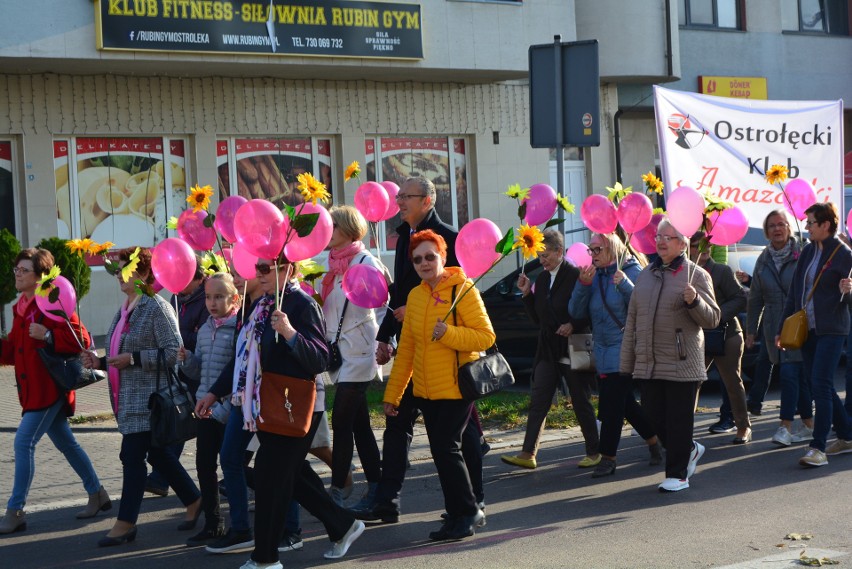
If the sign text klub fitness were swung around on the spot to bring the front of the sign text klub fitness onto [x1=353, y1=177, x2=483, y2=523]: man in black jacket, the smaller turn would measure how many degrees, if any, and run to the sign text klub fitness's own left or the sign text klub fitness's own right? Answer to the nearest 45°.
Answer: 0° — it already faces them

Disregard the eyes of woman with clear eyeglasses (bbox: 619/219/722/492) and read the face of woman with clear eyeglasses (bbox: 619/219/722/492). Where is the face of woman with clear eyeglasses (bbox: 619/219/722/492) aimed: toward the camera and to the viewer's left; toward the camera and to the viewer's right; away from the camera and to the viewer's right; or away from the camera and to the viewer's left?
toward the camera and to the viewer's left

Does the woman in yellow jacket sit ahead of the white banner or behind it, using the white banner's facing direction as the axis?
ahead

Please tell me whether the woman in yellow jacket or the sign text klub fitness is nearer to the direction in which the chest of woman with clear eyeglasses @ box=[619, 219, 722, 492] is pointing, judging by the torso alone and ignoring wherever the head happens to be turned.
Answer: the woman in yellow jacket

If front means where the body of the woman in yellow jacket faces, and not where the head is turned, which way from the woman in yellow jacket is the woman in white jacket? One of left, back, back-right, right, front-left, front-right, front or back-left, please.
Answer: right

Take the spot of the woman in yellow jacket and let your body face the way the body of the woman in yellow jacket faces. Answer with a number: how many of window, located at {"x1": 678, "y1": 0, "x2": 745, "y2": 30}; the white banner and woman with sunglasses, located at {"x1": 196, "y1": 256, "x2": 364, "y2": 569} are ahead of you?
1

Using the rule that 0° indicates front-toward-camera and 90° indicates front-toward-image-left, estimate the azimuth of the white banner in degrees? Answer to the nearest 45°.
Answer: approximately 0°

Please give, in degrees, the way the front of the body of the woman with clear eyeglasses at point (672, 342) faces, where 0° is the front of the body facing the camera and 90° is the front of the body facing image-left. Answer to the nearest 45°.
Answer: approximately 45°

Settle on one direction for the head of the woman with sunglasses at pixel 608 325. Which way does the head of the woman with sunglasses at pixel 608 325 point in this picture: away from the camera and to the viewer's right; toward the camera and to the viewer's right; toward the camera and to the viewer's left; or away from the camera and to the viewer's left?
toward the camera and to the viewer's left

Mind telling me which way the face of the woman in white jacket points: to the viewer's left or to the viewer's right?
to the viewer's left

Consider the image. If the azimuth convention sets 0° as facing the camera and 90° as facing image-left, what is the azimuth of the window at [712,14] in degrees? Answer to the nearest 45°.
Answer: approximately 0°
